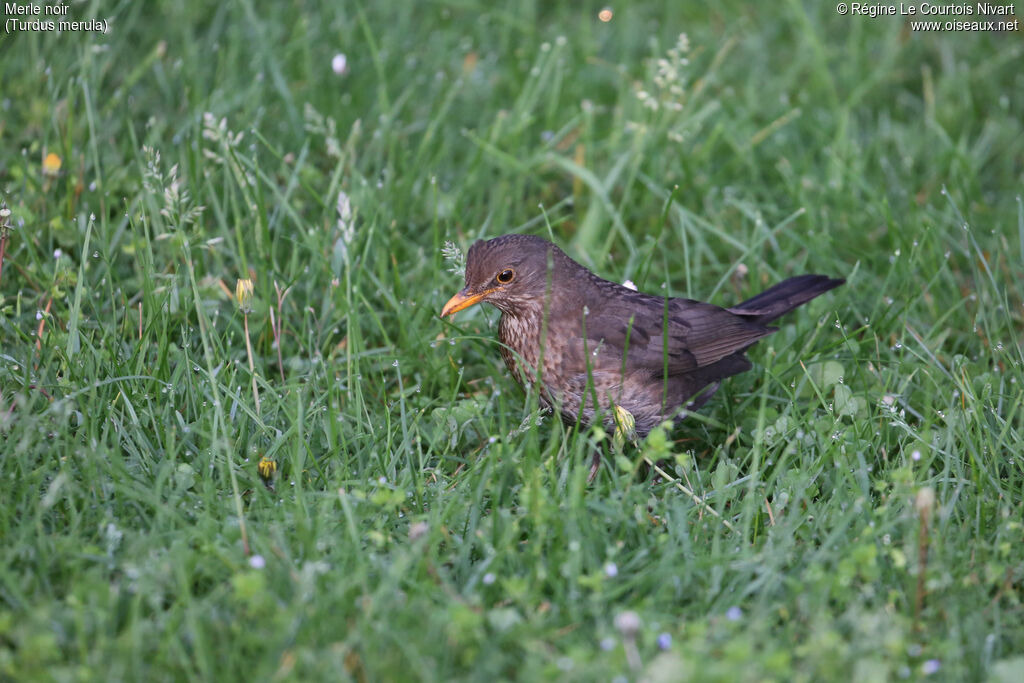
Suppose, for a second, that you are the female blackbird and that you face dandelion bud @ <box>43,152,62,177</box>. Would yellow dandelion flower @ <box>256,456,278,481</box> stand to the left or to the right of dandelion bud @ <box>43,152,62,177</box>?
left

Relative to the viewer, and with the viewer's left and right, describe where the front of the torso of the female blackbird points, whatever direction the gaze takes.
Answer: facing to the left of the viewer

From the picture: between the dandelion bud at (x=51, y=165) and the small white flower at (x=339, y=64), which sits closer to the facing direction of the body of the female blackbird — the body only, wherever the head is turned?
the dandelion bud

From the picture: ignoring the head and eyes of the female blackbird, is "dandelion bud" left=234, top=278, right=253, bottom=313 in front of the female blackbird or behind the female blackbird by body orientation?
in front

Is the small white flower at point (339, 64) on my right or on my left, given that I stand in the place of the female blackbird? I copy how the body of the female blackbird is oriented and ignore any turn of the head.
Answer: on my right

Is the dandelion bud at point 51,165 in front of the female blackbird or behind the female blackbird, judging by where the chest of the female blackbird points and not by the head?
in front

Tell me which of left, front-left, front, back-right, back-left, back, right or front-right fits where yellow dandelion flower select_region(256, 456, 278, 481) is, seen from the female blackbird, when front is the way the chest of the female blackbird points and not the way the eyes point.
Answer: front-left
